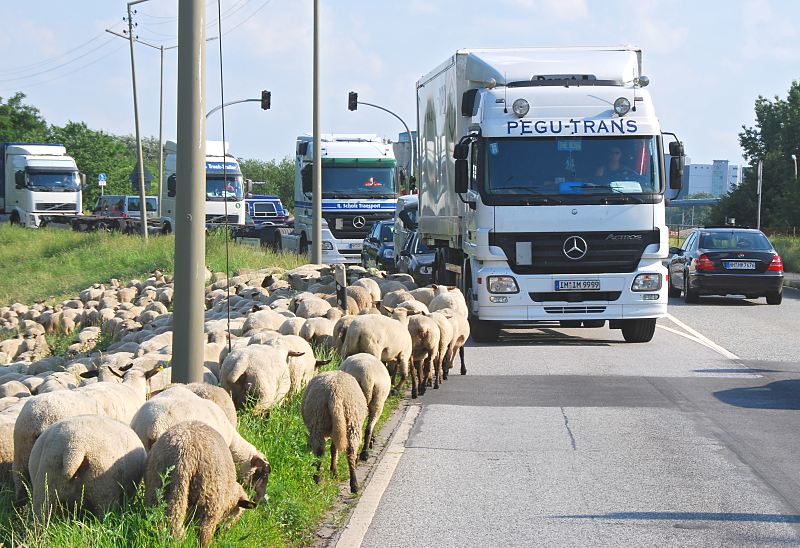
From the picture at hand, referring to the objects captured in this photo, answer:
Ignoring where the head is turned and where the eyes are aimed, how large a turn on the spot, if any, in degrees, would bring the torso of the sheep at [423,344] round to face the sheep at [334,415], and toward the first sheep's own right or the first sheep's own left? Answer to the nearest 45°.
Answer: approximately 180°

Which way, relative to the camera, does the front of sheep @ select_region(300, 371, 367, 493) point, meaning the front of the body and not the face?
away from the camera

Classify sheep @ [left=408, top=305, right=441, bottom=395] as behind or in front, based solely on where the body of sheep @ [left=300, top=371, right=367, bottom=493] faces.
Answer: in front

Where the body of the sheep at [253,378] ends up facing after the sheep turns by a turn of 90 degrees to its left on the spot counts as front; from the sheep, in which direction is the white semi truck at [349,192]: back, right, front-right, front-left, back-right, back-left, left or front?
front-right

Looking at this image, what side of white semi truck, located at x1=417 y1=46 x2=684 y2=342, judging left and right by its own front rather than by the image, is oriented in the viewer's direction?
front

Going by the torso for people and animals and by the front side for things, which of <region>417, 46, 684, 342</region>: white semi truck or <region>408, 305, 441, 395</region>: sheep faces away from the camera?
the sheep

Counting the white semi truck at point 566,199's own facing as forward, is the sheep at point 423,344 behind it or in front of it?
in front

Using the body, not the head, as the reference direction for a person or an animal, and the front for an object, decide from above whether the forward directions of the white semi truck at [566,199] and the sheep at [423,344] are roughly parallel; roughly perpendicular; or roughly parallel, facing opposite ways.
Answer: roughly parallel, facing opposite ways

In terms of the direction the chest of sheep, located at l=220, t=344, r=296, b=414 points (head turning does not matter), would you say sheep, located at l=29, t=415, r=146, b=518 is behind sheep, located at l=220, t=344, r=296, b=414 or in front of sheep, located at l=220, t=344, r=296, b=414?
behind

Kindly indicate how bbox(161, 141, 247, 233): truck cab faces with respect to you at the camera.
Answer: facing the viewer and to the right of the viewer

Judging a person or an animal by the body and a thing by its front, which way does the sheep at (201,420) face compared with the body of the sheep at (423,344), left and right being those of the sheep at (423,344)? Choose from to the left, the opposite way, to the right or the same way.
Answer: to the right

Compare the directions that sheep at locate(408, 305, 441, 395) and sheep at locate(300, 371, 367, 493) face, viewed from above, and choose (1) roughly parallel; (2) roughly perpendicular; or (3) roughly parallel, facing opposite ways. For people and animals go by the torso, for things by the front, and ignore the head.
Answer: roughly parallel

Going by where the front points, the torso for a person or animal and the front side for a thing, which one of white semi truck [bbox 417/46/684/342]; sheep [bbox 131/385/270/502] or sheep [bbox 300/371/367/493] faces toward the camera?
the white semi truck

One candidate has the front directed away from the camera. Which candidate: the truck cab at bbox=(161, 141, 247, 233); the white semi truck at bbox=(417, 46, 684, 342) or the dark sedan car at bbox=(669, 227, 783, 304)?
the dark sedan car

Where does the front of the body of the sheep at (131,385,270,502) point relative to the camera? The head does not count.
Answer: to the viewer's right

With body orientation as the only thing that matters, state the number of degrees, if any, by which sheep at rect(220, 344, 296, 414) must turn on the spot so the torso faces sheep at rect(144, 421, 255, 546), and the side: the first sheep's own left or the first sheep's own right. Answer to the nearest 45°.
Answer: approximately 135° to the first sheep's own right

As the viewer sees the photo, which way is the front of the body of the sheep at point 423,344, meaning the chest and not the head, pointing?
away from the camera

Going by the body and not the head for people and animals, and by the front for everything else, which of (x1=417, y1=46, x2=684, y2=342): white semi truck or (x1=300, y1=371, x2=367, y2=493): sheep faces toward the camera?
the white semi truck

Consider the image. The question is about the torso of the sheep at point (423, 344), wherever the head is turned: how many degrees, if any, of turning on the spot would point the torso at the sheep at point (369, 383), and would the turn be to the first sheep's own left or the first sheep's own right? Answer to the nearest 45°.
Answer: approximately 180°

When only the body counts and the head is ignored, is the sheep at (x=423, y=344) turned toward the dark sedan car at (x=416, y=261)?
yes
